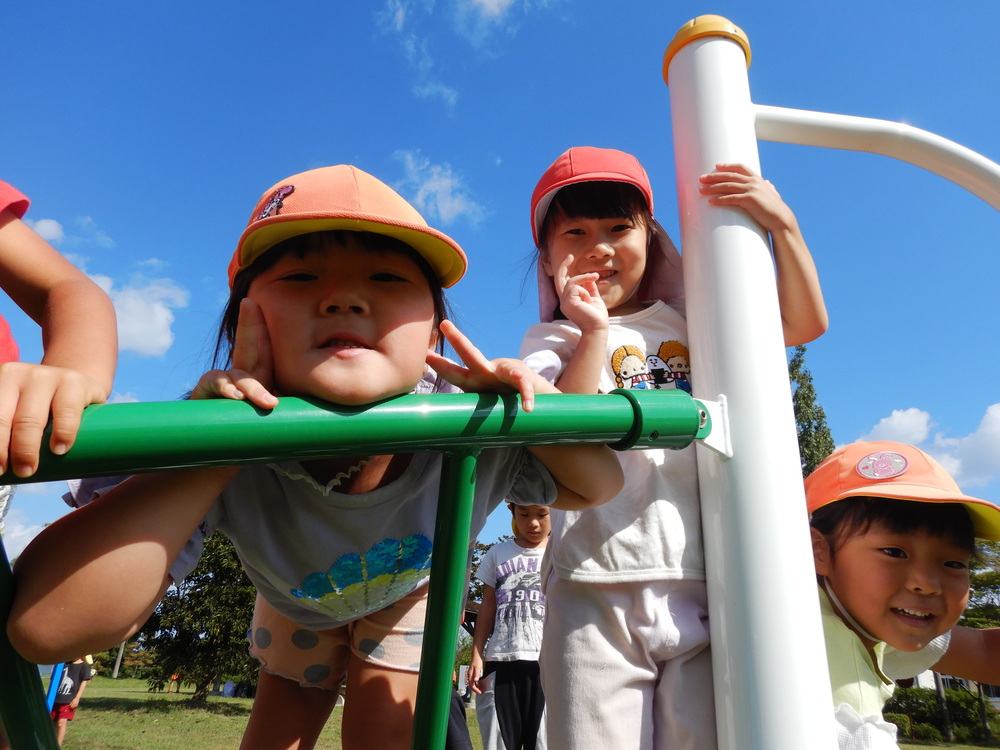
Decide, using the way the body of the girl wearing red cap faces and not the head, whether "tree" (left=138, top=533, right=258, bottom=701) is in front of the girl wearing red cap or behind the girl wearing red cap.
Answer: behind

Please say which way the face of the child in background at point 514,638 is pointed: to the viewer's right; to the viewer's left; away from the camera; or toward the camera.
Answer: toward the camera

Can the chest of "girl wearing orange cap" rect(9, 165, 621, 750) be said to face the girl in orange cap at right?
no

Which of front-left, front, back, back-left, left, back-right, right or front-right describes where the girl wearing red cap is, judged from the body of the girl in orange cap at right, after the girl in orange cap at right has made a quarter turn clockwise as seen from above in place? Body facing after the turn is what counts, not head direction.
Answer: front

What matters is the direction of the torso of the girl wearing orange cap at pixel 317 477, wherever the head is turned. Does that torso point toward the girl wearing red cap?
no

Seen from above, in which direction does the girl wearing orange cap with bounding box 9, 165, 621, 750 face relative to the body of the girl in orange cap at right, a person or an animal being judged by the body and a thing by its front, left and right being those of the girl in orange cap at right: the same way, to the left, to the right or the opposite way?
the same way

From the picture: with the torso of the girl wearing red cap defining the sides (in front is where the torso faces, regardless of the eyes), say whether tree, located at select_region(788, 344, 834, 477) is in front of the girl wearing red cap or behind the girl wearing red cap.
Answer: behind

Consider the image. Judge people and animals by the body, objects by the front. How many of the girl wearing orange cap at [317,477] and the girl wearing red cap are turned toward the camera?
2

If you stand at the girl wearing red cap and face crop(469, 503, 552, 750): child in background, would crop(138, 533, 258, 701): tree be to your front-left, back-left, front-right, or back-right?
front-left

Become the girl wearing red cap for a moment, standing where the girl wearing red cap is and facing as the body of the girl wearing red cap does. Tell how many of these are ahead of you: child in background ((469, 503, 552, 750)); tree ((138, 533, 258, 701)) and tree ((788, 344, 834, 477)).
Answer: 0

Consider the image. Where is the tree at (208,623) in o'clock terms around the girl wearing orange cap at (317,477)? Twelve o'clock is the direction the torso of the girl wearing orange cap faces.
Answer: The tree is roughly at 6 o'clock from the girl wearing orange cap.

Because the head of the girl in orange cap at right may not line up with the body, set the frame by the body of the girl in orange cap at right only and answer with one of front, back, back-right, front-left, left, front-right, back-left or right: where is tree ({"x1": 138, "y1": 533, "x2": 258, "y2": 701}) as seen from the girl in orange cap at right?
back

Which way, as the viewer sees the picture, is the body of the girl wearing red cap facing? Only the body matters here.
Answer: toward the camera

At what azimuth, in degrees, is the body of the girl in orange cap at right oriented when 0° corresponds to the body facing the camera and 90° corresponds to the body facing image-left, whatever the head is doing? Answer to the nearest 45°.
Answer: approximately 315°

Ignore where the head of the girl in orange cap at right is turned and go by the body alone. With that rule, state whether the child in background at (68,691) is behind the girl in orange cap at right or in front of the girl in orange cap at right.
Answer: behind
